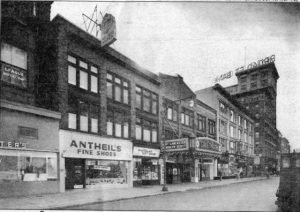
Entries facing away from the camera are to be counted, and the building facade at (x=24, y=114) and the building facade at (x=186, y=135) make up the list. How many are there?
0

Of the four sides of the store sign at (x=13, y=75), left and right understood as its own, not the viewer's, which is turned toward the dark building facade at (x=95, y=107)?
left

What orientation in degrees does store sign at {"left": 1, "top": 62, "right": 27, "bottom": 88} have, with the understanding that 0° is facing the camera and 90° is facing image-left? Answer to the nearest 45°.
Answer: approximately 315°

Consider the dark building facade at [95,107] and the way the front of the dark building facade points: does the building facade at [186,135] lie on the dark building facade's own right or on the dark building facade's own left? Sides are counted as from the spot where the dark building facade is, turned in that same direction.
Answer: on the dark building facade's own left

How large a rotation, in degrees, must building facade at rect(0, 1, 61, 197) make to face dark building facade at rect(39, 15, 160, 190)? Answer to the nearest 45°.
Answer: approximately 90° to its left
